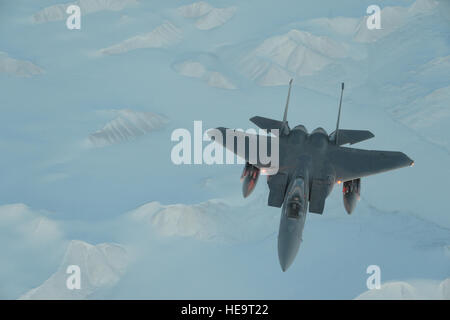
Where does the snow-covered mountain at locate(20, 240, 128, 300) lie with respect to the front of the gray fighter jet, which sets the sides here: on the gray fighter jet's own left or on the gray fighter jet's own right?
on the gray fighter jet's own right

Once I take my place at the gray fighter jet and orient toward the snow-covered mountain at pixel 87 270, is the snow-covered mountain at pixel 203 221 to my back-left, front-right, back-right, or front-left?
front-right

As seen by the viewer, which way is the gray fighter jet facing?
toward the camera

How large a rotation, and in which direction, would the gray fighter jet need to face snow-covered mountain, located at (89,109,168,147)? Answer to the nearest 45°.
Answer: approximately 135° to its right
